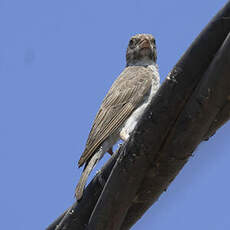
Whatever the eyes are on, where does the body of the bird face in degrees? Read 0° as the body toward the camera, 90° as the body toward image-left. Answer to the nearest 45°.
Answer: approximately 270°
